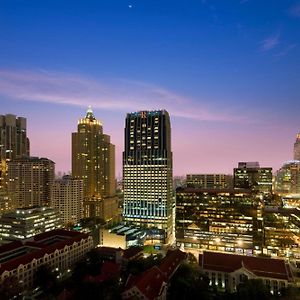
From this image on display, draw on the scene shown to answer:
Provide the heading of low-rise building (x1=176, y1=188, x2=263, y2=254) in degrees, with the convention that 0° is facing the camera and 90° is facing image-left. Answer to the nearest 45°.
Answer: approximately 0°

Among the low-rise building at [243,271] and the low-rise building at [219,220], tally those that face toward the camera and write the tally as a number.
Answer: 2

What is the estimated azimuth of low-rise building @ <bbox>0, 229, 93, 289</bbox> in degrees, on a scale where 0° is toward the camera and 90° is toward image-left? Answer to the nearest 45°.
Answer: approximately 315°

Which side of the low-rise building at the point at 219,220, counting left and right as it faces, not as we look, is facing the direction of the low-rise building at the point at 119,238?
right

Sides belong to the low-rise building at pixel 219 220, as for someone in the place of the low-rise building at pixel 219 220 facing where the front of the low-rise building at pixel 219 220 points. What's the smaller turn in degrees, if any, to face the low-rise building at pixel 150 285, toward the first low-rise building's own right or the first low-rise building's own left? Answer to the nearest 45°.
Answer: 0° — it already faces it

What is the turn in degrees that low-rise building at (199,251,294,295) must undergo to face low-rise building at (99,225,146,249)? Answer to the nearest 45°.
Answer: approximately 135° to its right

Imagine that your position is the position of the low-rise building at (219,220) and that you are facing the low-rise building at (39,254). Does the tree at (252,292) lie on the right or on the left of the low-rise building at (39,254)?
left
